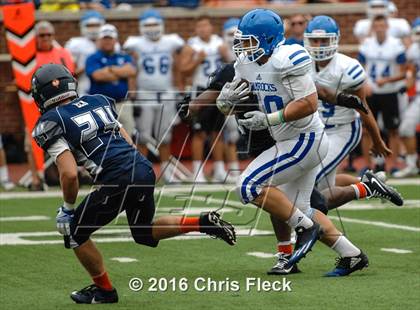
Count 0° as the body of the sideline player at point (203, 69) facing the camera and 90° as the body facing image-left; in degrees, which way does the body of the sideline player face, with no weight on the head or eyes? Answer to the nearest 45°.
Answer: approximately 0°

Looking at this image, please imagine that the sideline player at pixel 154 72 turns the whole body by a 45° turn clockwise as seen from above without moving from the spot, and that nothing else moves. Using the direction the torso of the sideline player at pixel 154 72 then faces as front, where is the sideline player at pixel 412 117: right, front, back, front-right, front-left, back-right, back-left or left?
back-left

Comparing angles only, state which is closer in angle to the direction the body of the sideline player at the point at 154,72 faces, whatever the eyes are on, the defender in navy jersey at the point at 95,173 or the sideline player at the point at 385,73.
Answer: the defender in navy jersey

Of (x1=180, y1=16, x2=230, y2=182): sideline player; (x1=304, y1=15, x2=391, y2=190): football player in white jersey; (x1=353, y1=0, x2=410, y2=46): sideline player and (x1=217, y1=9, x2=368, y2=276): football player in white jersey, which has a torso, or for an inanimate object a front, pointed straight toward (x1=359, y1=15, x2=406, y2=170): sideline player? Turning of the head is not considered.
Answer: (x1=353, y1=0, x2=410, y2=46): sideline player

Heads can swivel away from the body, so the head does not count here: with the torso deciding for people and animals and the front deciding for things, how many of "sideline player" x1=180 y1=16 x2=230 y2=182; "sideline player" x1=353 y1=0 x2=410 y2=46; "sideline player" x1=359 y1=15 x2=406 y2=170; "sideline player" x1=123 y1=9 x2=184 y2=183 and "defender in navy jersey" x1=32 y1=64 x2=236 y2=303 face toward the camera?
4

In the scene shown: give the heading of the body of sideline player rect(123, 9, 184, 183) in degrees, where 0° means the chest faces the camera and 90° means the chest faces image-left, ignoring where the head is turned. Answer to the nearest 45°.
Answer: approximately 0°

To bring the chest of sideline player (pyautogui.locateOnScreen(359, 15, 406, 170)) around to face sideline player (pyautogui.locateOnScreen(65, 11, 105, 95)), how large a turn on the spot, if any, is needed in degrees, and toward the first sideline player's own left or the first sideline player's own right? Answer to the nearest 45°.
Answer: approximately 90° to the first sideline player's own right

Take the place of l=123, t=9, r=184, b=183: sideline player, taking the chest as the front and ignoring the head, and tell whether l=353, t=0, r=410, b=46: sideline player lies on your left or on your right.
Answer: on your left

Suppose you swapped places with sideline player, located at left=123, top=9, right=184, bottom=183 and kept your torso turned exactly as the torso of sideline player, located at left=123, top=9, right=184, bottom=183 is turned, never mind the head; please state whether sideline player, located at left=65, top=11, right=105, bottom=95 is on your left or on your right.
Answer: on your right
